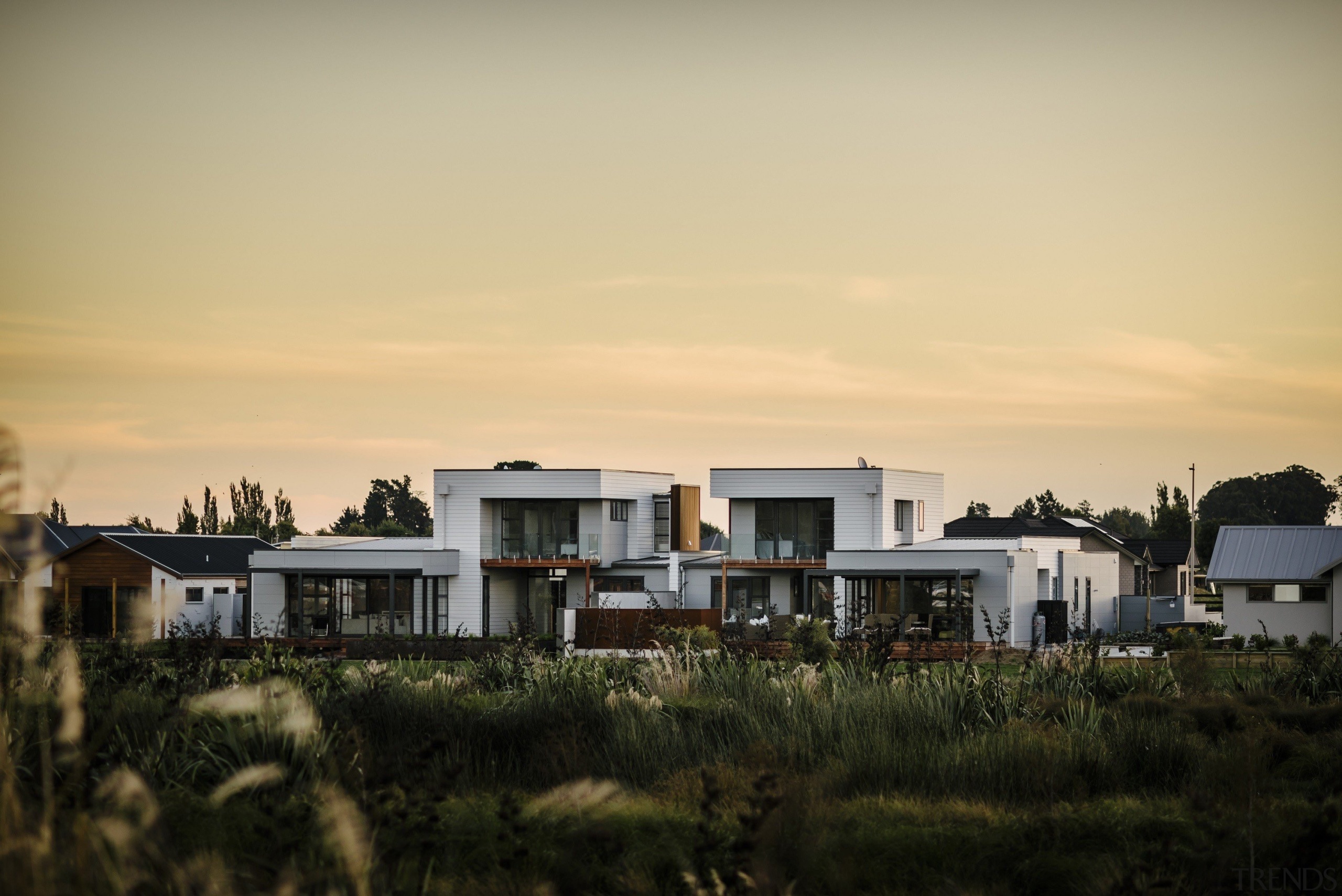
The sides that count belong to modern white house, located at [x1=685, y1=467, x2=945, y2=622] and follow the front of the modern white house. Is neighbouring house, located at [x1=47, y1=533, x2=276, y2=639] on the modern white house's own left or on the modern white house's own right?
on the modern white house's own right

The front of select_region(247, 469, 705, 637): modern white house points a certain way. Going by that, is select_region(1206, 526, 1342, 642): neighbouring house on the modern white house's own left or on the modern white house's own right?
on the modern white house's own left

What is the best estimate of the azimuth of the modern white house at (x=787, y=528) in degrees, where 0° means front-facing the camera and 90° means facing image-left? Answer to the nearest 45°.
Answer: approximately 0°

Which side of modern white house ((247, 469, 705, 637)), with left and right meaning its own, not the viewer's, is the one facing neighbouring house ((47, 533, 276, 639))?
right

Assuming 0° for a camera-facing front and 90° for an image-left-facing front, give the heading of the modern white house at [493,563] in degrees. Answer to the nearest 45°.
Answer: approximately 0°

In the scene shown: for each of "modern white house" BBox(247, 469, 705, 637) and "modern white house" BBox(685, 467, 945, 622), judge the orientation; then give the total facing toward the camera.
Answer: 2
